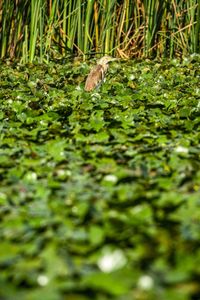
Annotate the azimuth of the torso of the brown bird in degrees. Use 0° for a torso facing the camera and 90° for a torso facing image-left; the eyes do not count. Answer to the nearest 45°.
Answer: approximately 270°

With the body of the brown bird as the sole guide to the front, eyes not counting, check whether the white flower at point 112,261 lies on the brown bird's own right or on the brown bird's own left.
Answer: on the brown bird's own right
